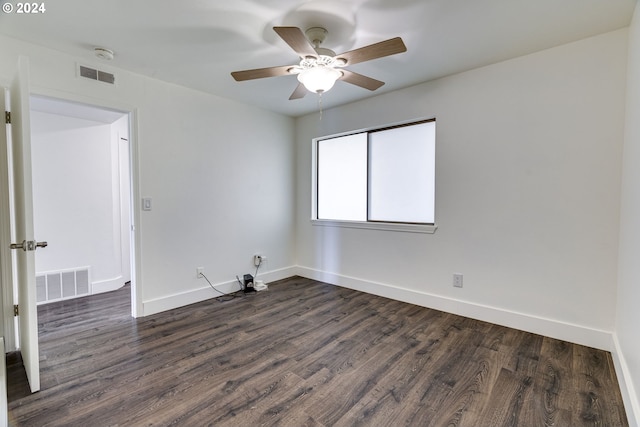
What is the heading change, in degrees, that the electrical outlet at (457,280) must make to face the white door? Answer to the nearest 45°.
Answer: approximately 45° to its right

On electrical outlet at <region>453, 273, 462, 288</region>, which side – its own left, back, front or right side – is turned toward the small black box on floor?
right

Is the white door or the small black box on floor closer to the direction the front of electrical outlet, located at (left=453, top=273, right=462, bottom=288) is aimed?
the white door

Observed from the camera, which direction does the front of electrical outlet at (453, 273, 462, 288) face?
facing the viewer

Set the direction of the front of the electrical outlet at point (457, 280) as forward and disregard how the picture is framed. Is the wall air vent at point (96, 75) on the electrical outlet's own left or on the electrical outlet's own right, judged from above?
on the electrical outlet's own right

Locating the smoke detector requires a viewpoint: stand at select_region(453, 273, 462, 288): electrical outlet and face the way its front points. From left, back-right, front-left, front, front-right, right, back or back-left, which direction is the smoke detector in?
front-right

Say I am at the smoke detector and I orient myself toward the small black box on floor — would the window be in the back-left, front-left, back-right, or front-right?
front-right

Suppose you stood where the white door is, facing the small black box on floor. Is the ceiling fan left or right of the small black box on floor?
right

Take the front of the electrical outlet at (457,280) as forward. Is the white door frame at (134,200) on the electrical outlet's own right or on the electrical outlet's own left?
on the electrical outlet's own right
